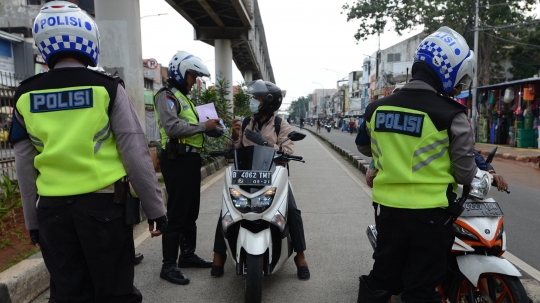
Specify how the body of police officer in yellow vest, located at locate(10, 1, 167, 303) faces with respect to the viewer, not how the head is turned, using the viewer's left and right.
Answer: facing away from the viewer

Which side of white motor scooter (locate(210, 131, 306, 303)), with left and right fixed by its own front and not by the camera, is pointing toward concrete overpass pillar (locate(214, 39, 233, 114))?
back

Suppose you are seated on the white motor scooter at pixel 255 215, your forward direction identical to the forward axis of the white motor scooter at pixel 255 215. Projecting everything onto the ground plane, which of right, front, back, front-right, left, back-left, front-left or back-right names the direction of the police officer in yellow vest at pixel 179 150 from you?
back-right

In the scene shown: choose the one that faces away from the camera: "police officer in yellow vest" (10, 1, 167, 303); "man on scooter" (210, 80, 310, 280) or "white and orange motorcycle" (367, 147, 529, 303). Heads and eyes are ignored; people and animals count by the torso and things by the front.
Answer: the police officer in yellow vest

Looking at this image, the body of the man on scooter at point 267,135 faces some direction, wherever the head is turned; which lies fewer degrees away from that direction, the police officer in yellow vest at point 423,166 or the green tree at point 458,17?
the police officer in yellow vest

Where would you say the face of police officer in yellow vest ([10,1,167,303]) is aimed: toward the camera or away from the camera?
away from the camera

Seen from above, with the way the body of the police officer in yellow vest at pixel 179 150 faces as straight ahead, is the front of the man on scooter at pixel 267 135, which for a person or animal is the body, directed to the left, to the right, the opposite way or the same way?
to the right

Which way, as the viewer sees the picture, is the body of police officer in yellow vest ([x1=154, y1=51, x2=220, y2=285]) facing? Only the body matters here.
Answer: to the viewer's right

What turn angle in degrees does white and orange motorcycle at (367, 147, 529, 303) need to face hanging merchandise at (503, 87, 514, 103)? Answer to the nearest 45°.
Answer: approximately 135° to its left

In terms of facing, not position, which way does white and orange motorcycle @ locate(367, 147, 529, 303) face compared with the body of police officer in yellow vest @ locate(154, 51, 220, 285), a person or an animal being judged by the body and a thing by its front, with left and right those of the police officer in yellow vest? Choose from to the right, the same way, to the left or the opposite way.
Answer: to the right

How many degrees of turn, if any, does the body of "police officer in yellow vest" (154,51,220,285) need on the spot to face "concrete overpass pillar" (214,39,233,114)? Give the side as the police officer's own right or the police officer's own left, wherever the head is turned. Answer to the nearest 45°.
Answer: approximately 90° to the police officer's own left

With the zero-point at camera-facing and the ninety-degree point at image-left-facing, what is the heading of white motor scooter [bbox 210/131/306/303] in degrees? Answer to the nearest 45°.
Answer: approximately 0°

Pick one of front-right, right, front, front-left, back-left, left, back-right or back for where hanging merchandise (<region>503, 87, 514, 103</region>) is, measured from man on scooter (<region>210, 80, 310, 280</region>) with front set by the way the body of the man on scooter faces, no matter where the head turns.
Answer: back-left
